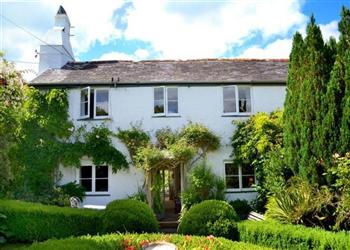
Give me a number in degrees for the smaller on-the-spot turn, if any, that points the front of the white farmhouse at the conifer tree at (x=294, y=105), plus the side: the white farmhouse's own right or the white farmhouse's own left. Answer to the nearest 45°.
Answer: approximately 45° to the white farmhouse's own left

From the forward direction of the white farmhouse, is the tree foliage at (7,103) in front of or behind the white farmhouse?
in front

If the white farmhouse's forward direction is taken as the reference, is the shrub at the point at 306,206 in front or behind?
in front

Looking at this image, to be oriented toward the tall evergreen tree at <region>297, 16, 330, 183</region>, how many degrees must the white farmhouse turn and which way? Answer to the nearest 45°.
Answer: approximately 45° to its left

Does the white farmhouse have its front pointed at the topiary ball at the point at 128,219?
yes

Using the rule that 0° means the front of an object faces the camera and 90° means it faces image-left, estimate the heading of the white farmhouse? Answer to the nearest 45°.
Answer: approximately 0°

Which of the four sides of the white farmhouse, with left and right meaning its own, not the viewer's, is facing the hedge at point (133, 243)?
front
